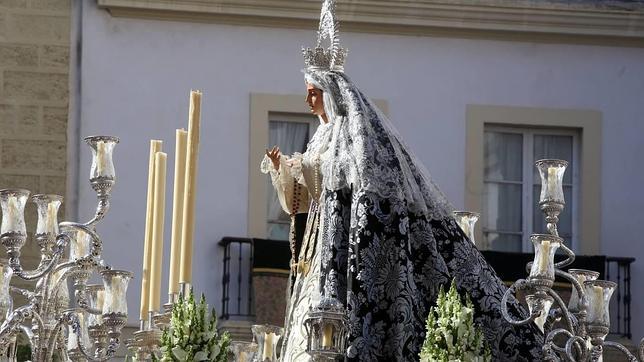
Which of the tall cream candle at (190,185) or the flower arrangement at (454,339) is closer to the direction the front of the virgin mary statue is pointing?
the tall cream candle

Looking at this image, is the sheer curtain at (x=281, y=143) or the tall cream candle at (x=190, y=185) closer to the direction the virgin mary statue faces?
the tall cream candle

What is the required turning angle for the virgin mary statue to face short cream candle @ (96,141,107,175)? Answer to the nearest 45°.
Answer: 0° — it already faces it

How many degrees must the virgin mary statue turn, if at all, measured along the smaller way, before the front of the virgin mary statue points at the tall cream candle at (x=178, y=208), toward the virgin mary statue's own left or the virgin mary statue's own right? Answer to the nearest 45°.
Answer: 0° — it already faces it

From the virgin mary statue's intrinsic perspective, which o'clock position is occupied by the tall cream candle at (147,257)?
The tall cream candle is roughly at 12 o'clock from the virgin mary statue.

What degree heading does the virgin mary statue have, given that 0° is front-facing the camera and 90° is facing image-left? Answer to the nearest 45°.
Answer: approximately 90°

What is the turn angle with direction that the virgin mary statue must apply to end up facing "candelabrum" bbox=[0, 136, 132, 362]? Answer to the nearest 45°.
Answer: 0° — it already faces it

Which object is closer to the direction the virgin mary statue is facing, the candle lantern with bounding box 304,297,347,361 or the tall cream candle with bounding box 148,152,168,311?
the tall cream candle
